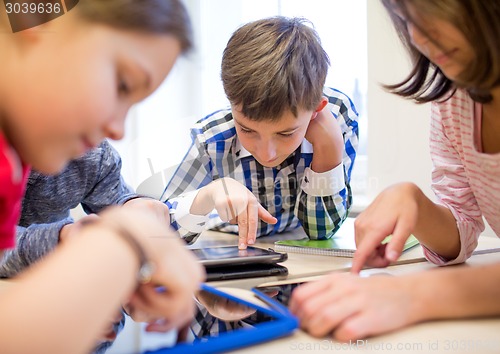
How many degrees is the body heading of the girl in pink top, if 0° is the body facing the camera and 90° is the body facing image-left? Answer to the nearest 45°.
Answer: approximately 45°

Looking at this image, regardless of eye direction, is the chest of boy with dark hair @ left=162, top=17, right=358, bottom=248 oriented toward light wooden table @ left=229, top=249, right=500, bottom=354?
yes

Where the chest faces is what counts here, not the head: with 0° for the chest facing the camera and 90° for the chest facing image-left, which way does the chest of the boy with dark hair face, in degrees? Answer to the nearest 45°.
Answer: approximately 0°

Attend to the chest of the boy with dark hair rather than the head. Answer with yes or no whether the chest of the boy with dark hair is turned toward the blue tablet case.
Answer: yes
